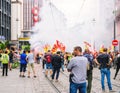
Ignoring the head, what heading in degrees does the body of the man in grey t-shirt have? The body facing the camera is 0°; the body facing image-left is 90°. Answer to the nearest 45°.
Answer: approximately 135°
